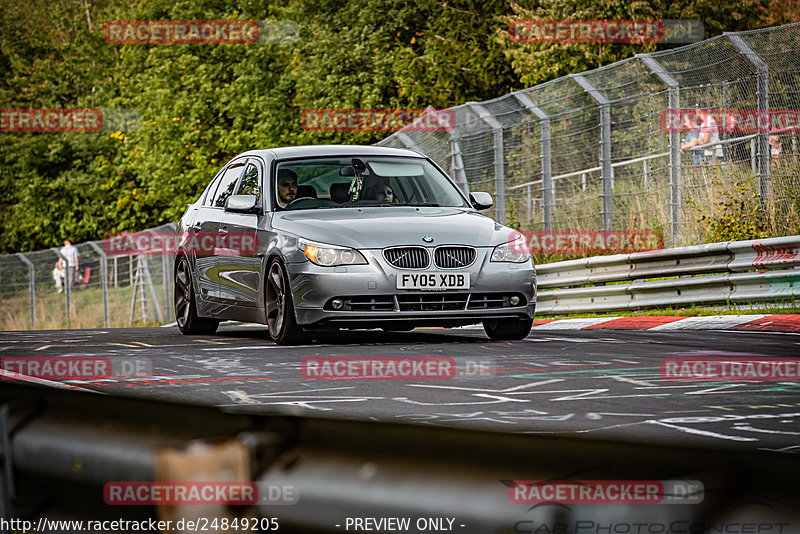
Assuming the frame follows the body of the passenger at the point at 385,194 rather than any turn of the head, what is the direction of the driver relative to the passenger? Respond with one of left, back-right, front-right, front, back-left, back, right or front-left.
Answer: back-right

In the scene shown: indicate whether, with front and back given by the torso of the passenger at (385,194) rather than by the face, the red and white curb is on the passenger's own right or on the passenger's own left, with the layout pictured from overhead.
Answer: on the passenger's own left

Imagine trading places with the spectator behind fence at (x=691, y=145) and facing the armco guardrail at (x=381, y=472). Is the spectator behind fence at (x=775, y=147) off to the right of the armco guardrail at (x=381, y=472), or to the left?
left

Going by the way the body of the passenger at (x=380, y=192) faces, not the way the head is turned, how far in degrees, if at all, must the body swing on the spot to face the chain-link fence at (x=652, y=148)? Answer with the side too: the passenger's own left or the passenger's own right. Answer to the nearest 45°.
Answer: approximately 90° to the passenger's own left

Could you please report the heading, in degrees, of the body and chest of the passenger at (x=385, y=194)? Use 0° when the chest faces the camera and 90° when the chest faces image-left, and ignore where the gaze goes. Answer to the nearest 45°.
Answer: approximately 315°

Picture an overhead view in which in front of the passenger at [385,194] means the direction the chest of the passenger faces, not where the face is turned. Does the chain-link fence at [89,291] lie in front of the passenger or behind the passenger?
behind

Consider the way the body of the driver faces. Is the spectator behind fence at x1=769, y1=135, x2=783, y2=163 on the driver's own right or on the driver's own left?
on the driver's own left

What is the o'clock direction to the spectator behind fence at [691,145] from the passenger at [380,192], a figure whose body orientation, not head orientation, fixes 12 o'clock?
The spectator behind fence is roughly at 7 o'clock from the passenger.
